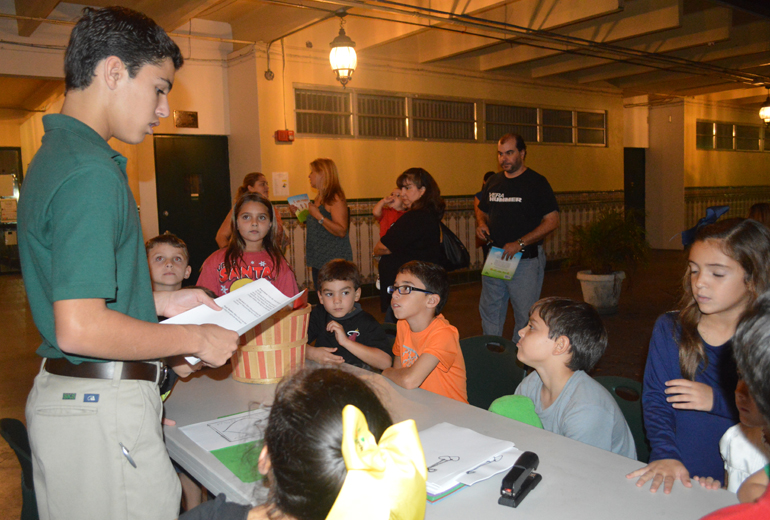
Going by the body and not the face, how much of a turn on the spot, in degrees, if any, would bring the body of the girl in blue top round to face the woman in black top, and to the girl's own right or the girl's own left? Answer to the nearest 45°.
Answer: approximately 90° to the girl's own right

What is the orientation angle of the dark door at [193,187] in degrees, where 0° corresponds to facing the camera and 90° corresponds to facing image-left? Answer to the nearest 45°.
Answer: approximately 0°

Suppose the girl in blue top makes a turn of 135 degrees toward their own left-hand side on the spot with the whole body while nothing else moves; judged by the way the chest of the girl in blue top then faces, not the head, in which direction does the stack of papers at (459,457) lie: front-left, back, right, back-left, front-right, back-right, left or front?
back-right

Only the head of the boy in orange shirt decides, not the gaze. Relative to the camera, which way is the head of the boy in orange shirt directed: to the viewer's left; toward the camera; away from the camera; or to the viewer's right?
to the viewer's left

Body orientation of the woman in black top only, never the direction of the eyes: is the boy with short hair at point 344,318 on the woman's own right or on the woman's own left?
on the woman's own left

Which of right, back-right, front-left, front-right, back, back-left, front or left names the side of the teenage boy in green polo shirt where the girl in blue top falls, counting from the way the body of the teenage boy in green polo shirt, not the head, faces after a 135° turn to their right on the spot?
back-left

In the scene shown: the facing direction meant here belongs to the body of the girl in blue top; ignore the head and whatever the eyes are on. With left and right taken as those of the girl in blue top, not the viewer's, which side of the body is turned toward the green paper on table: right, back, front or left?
front

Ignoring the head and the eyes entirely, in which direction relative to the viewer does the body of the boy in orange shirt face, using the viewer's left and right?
facing the viewer and to the left of the viewer

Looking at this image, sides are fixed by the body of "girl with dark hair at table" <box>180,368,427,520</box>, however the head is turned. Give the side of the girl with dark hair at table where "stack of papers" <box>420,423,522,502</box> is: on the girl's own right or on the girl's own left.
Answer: on the girl's own right

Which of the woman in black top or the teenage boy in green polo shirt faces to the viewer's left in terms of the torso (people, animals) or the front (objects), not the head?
the woman in black top

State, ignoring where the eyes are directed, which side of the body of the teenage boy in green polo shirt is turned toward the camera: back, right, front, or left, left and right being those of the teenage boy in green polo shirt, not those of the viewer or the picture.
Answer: right
